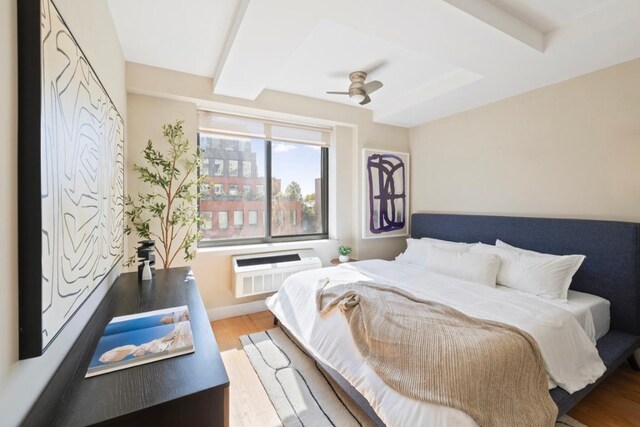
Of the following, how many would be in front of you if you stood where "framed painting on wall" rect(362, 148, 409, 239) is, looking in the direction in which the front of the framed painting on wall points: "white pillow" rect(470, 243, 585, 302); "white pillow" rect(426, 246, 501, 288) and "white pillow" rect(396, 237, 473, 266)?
3

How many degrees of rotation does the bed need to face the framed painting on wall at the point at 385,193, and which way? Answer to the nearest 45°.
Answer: approximately 90° to its right

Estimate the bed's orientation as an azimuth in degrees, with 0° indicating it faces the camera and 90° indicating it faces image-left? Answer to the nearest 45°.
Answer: approximately 45°

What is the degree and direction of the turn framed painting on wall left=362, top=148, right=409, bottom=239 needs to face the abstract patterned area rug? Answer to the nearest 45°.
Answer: approximately 45° to its right

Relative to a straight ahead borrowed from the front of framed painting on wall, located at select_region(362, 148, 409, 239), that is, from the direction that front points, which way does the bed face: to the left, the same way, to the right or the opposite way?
to the right

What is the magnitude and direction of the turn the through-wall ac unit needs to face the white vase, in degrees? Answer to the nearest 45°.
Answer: approximately 45° to its right

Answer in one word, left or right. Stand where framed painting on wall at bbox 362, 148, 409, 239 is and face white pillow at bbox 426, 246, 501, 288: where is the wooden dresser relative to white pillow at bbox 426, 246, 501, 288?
right

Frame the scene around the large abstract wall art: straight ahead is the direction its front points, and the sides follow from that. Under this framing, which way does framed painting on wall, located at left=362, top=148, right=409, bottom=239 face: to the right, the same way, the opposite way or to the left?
to the right

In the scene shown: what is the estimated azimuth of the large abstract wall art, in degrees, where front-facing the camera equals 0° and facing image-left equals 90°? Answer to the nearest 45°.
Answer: approximately 270°

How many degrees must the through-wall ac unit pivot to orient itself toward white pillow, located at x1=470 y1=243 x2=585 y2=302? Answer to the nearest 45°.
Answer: approximately 45° to its left

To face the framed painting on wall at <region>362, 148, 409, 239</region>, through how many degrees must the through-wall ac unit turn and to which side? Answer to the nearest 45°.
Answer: approximately 90° to its left
